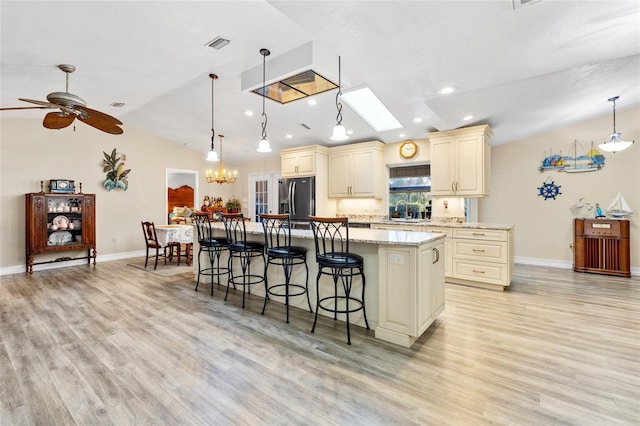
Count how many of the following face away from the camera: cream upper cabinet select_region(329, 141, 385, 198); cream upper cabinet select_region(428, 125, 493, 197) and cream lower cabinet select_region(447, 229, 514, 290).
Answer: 0

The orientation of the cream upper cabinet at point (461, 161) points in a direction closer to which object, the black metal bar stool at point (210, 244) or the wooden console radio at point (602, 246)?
the black metal bar stool

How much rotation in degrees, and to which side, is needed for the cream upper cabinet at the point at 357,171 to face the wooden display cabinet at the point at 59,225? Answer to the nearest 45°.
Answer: approximately 45° to its right

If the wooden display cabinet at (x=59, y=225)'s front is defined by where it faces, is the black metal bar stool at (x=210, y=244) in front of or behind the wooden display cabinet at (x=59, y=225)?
in front

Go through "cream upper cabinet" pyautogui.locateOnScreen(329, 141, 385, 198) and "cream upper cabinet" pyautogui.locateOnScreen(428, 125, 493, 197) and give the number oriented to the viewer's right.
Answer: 0

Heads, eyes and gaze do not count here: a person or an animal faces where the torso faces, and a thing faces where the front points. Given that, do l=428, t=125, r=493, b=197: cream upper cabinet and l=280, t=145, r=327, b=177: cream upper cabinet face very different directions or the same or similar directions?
same or similar directions

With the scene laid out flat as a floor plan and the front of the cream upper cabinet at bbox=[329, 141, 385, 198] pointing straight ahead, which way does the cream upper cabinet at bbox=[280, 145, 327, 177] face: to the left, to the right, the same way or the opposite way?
the same way

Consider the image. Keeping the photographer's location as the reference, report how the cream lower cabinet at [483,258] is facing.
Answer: facing the viewer and to the left of the viewer

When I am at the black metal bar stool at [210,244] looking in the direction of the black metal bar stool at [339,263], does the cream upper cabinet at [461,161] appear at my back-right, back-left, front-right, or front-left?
front-left

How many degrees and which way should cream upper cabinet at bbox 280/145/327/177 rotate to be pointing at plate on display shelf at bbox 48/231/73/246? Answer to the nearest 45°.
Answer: approximately 45° to its right

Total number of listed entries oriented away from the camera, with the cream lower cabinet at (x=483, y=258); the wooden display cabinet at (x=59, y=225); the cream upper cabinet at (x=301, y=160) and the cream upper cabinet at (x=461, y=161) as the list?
0

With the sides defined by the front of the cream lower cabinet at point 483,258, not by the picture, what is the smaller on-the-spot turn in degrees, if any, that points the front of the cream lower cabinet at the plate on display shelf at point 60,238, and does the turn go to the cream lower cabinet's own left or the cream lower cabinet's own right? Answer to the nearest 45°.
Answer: approximately 45° to the cream lower cabinet's own right

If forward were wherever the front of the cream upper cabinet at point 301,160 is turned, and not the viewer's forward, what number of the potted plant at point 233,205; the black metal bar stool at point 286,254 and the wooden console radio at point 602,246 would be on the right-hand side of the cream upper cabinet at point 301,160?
1

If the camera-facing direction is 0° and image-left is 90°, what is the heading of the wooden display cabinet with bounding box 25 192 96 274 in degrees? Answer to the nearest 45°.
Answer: approximately 315°

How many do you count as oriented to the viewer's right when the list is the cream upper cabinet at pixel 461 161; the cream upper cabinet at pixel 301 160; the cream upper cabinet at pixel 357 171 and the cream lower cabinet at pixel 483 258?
0

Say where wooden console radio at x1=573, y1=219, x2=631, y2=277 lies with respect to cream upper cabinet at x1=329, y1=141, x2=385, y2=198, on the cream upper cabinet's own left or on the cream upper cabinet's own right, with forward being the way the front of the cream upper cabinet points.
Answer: on the cream upper cabinet's own left
